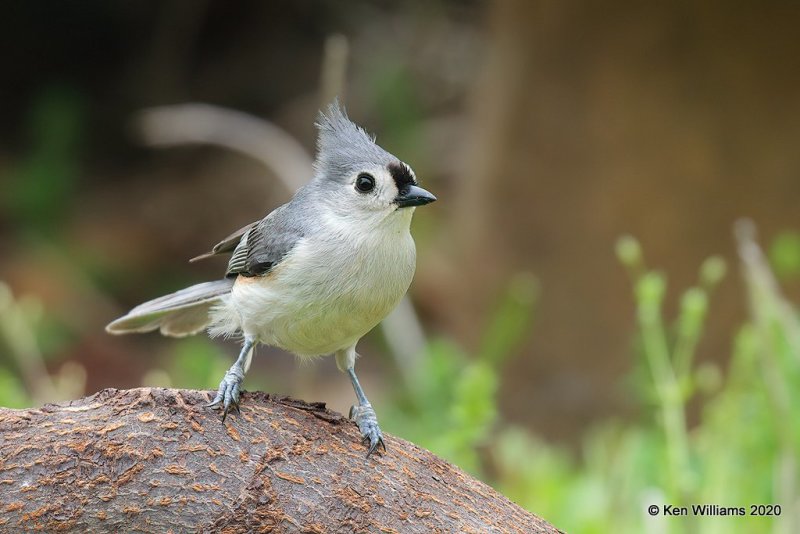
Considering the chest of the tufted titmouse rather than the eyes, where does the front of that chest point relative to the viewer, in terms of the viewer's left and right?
facing the viewer and to the right of the viewer
